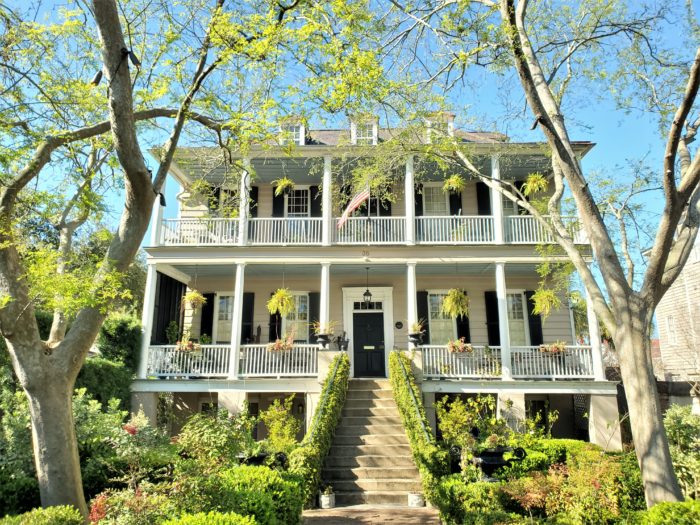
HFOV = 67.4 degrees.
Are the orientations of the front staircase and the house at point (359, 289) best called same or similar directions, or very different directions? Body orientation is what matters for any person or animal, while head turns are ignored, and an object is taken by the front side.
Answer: same or similar directions

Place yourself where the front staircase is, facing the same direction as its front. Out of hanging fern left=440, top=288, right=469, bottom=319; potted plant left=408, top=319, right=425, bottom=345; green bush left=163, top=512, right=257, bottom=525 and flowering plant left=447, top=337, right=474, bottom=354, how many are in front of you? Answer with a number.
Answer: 1

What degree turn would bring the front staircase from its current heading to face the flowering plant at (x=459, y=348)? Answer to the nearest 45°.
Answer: approximately 135° to its left

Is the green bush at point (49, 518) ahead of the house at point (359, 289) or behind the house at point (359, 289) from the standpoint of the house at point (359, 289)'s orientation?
ahead

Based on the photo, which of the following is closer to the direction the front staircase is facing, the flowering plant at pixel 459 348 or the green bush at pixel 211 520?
the green bush

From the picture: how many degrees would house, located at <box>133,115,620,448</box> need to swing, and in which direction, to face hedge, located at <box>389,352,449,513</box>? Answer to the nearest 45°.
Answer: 0° — it already faces it

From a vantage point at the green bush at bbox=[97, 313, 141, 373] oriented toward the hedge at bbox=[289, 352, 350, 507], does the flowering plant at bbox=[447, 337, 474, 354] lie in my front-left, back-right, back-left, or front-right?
front-left

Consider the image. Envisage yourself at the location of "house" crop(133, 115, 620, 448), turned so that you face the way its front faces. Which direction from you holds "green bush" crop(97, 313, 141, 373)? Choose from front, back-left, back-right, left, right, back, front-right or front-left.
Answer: right

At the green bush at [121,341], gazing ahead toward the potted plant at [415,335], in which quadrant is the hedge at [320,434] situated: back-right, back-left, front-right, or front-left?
front-right

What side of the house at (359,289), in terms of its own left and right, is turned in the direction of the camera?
front

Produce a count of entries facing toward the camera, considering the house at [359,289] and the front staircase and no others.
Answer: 2
